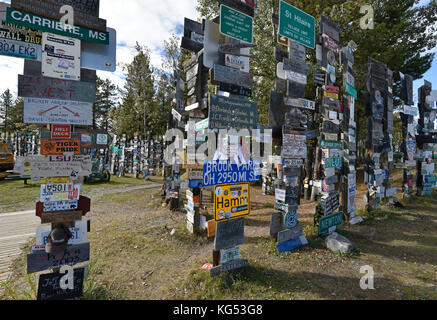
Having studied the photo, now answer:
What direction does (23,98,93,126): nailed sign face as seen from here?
toward the camera

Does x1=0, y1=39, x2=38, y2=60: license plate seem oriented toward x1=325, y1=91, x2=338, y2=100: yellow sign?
no

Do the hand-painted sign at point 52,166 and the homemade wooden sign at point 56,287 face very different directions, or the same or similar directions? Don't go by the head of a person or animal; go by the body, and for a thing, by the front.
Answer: same or similar directions

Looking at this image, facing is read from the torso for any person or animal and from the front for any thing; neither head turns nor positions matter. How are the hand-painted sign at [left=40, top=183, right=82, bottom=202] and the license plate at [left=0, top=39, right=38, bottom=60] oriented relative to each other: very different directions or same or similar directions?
same or similar directions

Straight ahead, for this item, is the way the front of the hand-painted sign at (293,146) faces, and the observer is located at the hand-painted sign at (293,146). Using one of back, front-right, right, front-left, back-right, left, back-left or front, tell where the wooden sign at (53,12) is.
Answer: front-right

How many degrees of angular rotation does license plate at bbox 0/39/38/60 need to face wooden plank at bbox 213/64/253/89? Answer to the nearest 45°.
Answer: approximately 90° to its left

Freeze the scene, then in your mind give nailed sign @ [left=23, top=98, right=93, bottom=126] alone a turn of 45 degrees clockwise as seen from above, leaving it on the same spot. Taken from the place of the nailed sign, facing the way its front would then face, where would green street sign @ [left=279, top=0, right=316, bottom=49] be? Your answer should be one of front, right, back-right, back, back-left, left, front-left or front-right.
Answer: back-left

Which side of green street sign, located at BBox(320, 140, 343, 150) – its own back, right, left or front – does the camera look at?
front

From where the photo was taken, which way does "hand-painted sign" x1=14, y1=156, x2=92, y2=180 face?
toward the camera

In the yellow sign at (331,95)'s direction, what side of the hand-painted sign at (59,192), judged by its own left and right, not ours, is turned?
left

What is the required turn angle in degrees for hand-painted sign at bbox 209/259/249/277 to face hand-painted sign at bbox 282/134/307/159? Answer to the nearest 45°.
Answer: approximately 135° to its left

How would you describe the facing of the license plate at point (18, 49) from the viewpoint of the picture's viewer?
facing the viewer

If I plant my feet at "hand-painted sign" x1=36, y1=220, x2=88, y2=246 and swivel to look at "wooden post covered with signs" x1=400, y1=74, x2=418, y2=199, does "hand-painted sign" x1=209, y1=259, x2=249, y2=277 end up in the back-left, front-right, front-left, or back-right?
front-right

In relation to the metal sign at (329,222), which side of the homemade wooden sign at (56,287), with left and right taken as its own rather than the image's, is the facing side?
left

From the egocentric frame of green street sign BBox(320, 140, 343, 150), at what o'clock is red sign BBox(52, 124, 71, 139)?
The red sign is roughly at 1 o'clock from the green street sign.
